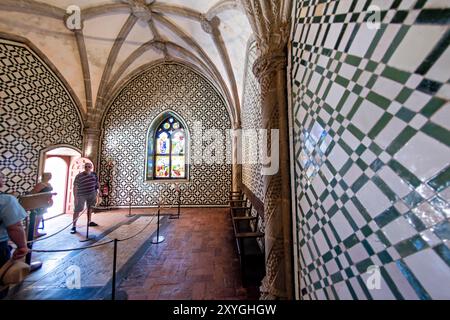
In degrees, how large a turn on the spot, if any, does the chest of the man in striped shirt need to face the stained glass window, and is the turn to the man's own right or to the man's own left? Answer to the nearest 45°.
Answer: approximately 135° to the man's own left

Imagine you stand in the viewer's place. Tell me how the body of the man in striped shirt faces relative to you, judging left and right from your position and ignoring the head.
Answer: facing the viewer

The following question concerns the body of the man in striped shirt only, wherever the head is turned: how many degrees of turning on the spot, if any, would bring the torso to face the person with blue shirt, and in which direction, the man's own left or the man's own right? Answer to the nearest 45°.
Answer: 0° — they already face them

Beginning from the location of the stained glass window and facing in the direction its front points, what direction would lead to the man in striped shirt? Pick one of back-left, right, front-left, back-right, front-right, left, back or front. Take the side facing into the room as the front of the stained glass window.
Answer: front-right

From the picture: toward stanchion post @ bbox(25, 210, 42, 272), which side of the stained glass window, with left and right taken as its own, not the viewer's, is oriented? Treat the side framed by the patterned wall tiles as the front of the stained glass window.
front

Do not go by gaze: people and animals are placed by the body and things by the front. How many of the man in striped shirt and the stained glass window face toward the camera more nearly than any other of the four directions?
2

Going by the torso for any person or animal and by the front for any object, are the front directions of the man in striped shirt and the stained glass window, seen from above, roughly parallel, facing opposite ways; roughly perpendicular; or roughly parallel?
roughly parallel

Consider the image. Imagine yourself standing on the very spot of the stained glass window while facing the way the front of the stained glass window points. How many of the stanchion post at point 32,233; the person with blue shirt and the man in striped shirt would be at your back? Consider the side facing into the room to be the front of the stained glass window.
0

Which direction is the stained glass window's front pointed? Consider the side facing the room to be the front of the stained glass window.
toward the camera

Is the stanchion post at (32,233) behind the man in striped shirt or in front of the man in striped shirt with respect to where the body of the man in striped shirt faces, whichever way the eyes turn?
in front

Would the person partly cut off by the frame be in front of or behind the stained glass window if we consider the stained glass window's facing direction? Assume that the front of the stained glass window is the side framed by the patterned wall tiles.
in front
